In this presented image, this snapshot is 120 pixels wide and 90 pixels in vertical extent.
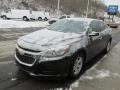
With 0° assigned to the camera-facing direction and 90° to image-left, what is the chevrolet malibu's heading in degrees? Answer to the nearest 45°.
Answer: approximately 45°
